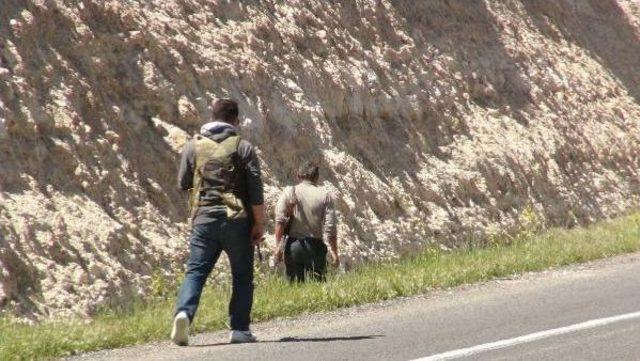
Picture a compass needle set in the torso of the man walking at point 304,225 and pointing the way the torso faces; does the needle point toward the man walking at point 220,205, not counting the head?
no

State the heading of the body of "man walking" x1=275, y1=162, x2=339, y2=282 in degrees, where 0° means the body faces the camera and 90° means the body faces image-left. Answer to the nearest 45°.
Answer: approximately 180°

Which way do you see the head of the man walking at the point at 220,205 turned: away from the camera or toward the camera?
away from the camera
